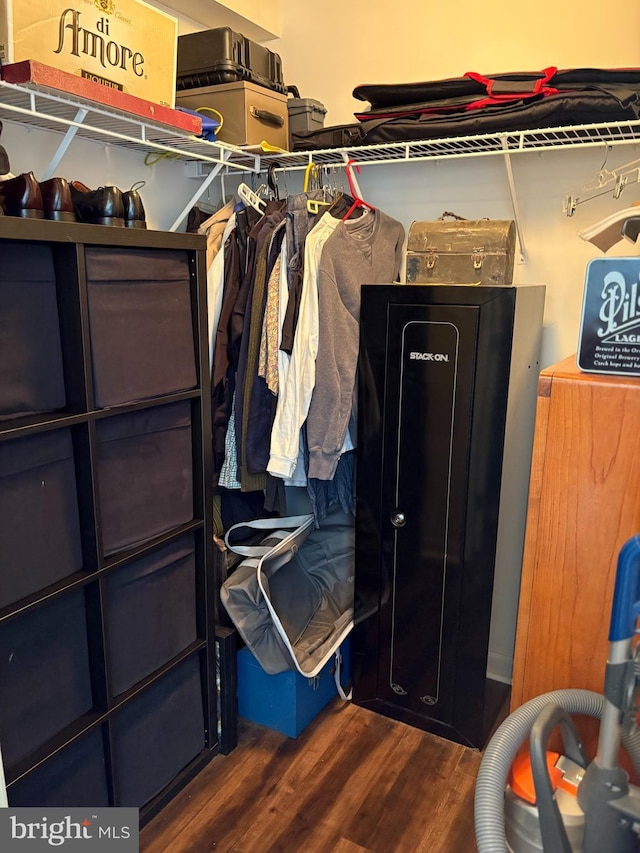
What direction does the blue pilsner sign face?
toward the camera

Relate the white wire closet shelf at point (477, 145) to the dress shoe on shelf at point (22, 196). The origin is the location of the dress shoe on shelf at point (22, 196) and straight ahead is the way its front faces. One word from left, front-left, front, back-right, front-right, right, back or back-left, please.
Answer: back-right

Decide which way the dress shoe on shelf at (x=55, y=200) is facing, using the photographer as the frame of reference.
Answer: facing away from the viewer and to the left of the viewer

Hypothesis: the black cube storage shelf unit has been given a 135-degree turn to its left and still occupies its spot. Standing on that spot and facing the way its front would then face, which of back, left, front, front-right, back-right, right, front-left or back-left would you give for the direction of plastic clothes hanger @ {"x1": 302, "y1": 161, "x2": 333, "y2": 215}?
front-right

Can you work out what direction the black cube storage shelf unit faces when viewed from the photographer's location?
facing the viewer and to the right of the viewer

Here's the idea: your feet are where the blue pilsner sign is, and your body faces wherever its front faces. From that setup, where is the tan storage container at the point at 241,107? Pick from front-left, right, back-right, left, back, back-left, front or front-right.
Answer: back-right

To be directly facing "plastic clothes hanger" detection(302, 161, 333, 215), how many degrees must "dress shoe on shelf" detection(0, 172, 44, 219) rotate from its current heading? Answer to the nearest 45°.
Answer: approximately 90° to its right

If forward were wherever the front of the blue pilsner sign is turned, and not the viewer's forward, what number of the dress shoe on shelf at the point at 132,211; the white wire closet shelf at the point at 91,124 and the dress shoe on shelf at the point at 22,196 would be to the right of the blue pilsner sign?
3

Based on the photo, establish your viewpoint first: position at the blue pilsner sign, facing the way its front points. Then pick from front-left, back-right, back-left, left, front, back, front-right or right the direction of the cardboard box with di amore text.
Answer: right

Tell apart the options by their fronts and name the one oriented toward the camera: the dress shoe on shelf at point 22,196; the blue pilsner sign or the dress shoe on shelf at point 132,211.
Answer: the blue pilsner sign

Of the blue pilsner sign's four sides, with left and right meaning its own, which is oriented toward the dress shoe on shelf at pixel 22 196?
right

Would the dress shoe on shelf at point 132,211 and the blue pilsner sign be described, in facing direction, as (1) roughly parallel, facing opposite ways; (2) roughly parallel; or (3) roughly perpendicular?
roughly perpendicular

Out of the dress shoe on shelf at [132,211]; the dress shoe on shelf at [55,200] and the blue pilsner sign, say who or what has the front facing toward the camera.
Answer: the blue pilsner sign
